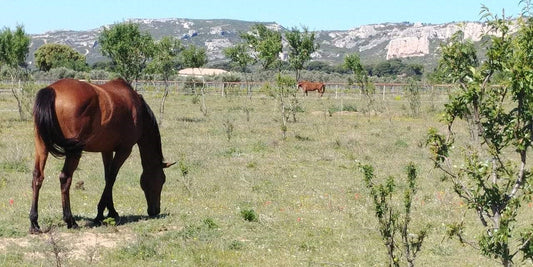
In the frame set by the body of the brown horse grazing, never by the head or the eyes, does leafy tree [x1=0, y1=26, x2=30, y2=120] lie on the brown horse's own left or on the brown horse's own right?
on the brown horse's own left

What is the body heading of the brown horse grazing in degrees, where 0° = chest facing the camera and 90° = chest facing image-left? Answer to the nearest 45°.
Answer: approximately 225°
